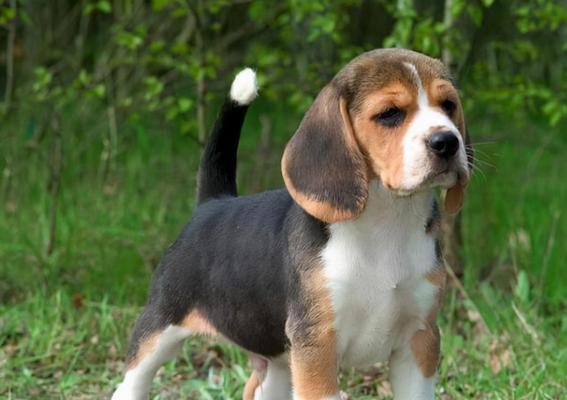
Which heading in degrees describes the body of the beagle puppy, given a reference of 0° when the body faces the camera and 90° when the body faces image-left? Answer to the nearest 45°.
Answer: approximately 315°
